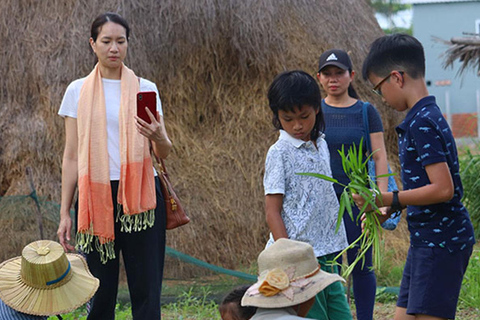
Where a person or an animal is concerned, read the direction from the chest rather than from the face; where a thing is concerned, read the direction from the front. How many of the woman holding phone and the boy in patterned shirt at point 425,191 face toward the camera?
1

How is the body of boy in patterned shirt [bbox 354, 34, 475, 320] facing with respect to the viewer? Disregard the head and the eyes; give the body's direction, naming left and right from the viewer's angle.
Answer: facing to the left of the viewer

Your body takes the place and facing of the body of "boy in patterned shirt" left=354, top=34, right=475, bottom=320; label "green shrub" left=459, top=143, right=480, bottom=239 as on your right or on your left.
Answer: on your right

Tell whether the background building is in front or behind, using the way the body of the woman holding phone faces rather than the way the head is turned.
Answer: behind

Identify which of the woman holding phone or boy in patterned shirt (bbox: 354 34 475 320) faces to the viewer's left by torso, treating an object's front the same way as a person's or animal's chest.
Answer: the boy in patterned shirt

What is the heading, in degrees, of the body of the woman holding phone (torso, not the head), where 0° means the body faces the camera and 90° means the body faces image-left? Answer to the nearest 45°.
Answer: approximately 0°
